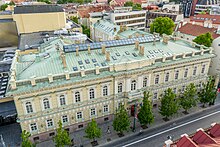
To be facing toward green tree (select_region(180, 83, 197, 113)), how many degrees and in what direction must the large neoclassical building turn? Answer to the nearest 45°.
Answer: approximately 45° to its left

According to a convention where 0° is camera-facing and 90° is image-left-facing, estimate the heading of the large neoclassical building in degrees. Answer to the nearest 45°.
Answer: approximately 315°

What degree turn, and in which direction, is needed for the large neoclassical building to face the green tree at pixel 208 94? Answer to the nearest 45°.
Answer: approximately 45° to its left
